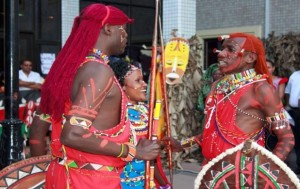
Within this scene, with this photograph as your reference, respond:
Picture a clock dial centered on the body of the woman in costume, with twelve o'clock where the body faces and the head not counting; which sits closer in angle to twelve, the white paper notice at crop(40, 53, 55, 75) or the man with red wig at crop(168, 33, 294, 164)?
the man with red wig

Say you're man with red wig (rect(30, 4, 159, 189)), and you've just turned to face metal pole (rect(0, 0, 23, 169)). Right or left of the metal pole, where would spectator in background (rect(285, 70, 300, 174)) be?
right

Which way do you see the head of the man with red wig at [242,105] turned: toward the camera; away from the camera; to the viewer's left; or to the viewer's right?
to the viewer's left

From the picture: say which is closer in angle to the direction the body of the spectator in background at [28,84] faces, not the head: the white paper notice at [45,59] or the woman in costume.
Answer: the woman in costume

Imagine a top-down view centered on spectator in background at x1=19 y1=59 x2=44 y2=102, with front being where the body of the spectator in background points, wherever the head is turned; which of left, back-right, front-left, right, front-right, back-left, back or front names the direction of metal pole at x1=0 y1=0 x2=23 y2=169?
front

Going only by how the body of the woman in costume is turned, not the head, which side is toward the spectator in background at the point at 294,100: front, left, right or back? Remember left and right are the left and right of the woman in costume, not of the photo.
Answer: left

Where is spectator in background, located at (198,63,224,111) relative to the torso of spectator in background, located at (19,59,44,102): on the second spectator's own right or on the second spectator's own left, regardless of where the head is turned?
on the second spectator's own left

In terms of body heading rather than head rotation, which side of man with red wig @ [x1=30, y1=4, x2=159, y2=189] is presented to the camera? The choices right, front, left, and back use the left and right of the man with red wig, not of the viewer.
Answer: right

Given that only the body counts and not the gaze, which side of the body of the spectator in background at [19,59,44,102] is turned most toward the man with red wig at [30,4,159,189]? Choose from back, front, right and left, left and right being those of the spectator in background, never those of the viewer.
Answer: front

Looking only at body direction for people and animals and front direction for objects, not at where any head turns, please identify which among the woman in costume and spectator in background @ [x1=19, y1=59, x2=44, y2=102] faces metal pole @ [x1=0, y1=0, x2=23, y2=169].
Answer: the spectator in background

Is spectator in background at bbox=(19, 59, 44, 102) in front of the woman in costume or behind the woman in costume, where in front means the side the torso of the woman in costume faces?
behind

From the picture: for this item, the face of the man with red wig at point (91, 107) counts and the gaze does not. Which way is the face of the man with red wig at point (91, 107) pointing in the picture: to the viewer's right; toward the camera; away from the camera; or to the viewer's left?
to the viewer's right

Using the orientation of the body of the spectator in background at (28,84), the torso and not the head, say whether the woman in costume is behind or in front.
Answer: in front

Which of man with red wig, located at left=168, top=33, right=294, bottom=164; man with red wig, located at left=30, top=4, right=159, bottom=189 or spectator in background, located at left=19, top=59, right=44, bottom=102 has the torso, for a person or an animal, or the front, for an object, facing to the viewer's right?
man with red wig, located at left=30, top=4, right=159, bottom=189

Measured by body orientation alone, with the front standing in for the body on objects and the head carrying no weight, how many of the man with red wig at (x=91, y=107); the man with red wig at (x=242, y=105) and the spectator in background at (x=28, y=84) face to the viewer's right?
1

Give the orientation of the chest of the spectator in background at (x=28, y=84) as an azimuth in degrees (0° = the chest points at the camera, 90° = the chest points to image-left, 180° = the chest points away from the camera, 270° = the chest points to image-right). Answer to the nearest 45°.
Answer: approximately 0°

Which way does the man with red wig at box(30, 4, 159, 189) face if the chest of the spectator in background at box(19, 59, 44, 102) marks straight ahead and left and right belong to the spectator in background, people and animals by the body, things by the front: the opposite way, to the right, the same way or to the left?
to the left
